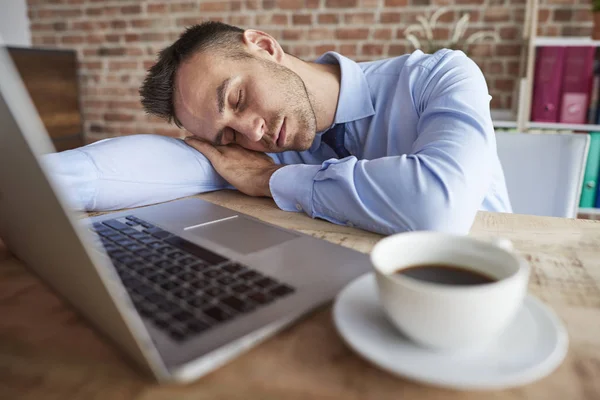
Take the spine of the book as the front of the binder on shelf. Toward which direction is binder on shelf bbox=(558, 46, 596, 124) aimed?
toward the camera

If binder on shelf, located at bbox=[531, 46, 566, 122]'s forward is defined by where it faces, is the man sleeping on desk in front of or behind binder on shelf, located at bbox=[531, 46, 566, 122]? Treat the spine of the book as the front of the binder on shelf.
in front

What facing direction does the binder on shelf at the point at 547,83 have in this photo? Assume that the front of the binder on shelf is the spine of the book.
toward the camera

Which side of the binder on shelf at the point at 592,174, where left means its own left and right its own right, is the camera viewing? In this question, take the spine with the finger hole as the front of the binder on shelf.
front

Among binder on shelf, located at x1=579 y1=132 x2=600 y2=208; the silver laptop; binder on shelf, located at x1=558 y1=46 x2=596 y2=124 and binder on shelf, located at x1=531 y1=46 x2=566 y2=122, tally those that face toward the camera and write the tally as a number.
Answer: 3

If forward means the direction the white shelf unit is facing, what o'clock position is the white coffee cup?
The white coffee cup is roughly at 12 o'clock from the white shelf unit.

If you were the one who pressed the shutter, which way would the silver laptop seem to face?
facing away from the viewer and to the right of the viewer

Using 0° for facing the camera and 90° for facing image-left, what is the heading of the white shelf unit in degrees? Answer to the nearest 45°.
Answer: approximately 0°
